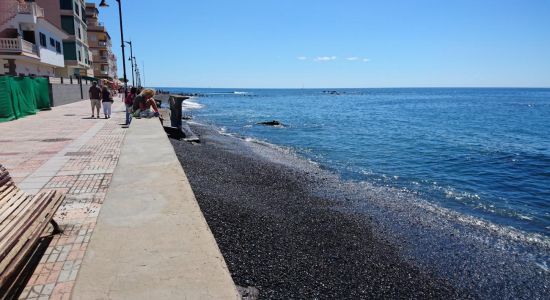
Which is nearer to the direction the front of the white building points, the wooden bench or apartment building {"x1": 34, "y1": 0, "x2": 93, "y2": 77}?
the wooden bench

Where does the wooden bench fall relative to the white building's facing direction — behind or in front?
in front

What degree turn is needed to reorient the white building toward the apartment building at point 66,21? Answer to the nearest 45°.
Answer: approximately 135° to its left

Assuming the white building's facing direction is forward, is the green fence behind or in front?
in front

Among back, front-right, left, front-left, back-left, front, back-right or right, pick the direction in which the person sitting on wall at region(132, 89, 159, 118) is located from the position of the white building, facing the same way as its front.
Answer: front-right

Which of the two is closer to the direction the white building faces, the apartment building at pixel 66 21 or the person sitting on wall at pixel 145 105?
the person sitting on wall

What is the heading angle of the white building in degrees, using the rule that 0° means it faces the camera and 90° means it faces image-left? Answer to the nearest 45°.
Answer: approximately 315°
